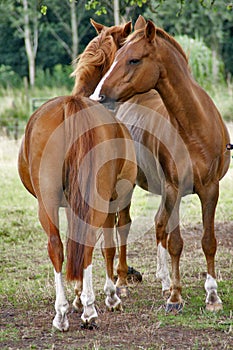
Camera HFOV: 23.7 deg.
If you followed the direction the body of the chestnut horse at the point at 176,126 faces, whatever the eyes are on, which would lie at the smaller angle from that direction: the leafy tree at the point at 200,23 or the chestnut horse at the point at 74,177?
the chestnut horse

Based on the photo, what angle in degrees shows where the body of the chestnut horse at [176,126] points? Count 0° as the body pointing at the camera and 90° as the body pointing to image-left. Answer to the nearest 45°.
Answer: approximately 315°

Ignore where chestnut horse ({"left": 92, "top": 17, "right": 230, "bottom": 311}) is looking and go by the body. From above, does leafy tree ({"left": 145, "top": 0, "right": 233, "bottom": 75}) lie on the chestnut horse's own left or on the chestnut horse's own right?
on the chestnut horse's own left

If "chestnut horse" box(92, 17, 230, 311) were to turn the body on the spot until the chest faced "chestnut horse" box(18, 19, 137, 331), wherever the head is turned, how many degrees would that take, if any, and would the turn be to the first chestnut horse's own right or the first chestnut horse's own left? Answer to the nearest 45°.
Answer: approximately 90° to the first chestnut horse's own right
